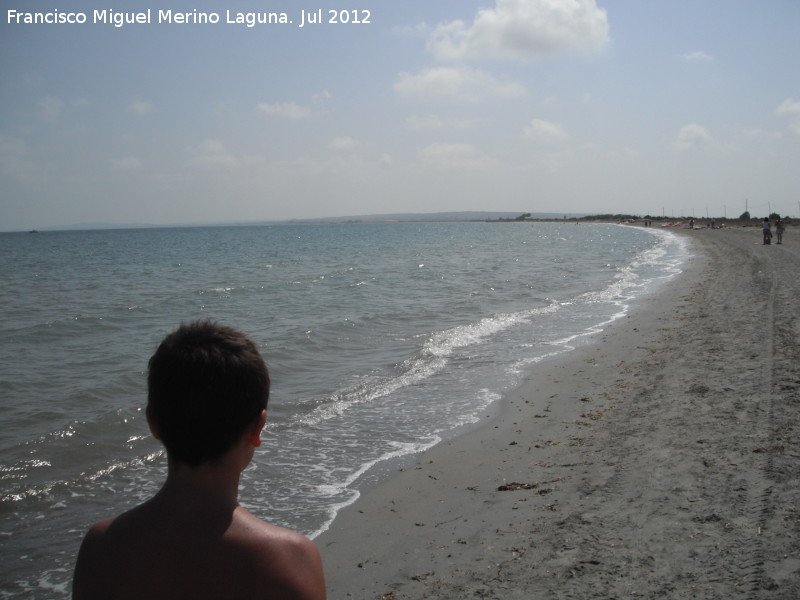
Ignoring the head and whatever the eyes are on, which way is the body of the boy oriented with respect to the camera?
away from the camera
